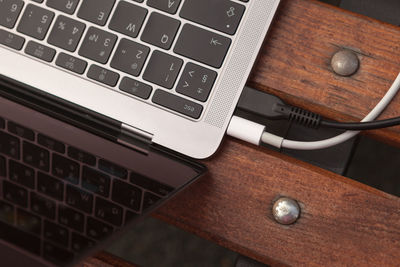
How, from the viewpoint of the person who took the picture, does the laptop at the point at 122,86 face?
facing away from the viewer
